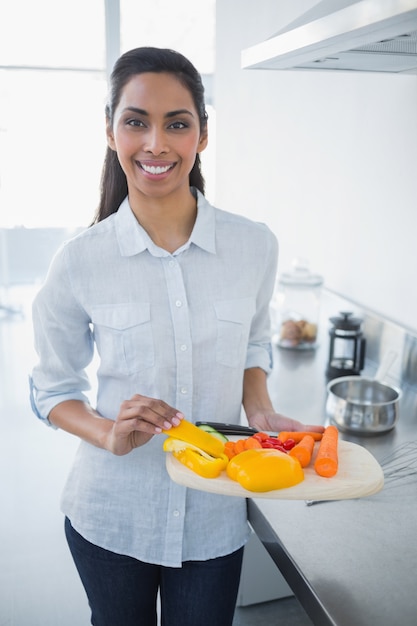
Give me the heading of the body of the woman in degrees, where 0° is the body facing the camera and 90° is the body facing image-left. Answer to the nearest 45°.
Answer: approximately 0°

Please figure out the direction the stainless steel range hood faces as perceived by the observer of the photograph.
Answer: facing the viewer and to the left of the viewer

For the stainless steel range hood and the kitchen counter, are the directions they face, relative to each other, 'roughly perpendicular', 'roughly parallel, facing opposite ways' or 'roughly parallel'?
roughly parallel

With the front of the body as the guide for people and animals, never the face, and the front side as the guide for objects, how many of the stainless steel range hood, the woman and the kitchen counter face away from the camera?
0
